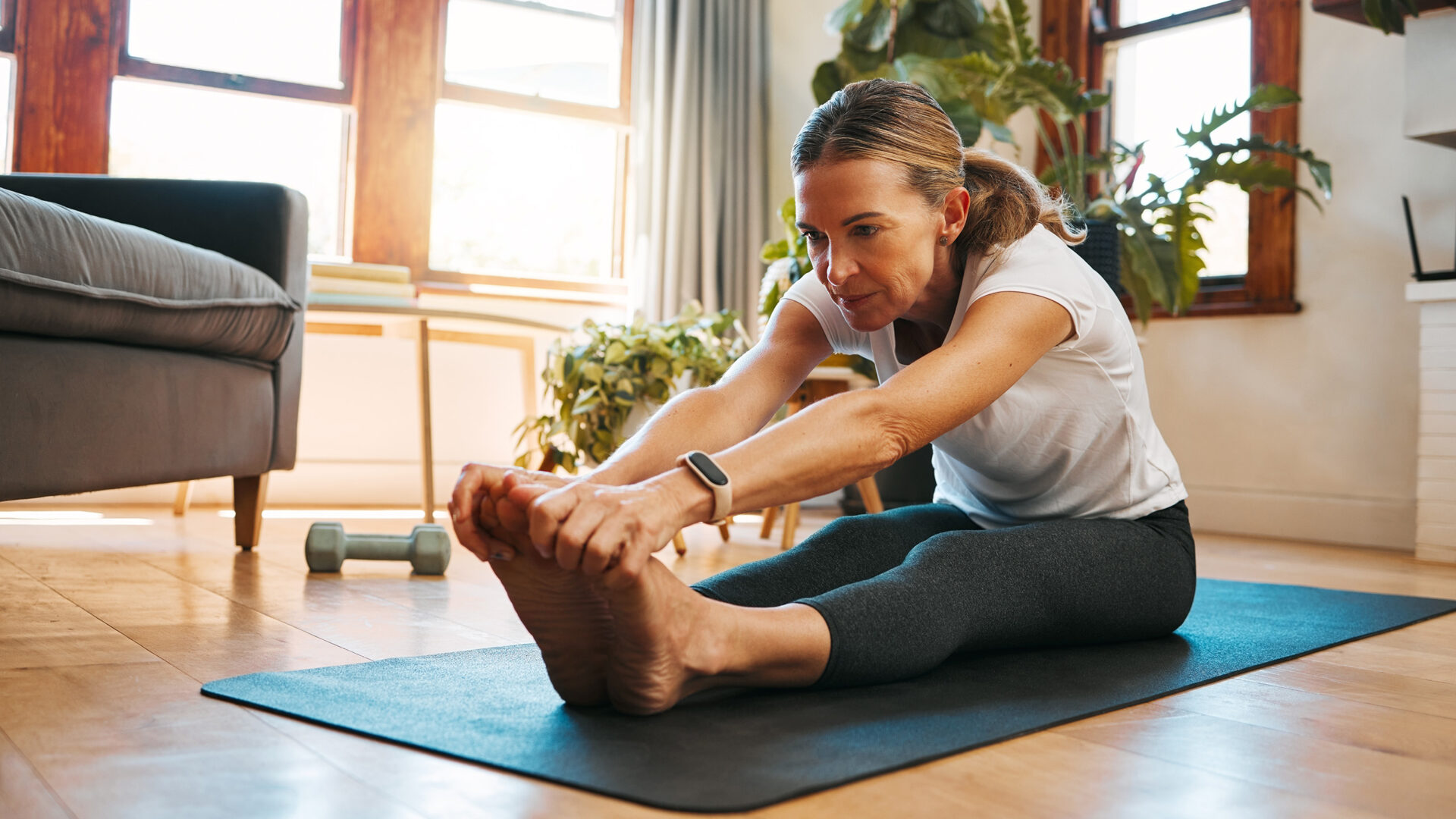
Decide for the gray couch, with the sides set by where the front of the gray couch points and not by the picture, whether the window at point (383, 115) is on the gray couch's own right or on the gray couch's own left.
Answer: on the gray couch's own left

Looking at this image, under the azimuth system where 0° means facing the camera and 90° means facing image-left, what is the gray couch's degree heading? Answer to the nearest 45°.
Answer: approximately 315°

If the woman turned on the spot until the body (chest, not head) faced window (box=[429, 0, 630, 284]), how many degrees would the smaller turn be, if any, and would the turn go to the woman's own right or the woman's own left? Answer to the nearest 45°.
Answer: approximately 135° to the woman's own right

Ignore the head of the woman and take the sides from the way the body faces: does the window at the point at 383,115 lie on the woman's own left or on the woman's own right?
on the woman's own right

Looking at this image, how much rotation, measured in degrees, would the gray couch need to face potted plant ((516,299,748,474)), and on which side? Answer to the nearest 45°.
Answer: approximately 90° to its left

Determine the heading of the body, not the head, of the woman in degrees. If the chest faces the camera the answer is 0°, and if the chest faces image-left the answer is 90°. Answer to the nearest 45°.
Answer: approximately 45°

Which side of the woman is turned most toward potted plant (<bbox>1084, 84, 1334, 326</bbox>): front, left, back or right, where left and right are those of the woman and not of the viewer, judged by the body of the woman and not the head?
back

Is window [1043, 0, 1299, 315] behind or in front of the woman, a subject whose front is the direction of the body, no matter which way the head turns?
behind

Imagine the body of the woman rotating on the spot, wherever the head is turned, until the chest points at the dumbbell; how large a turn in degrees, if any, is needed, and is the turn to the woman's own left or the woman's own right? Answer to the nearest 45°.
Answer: approximately 90° to the woman's own right

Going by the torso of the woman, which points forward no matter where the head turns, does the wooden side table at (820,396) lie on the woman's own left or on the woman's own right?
on the woman's own right

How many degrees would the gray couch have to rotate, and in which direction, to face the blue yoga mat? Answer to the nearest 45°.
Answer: approximately 45° to its right
